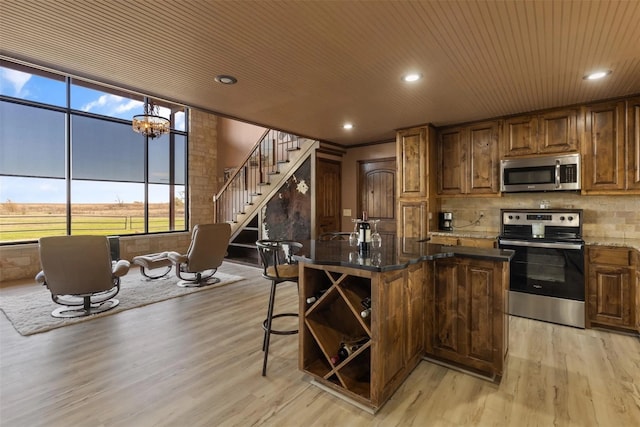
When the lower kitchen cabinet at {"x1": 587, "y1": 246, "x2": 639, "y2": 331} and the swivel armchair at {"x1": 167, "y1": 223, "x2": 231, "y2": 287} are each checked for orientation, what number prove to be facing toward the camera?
1

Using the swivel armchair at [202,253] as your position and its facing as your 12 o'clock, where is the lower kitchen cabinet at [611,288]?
The lower kitchen cabinet is roughly at 6 o'clock from the swivel armchair.

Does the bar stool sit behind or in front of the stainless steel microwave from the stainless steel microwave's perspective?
in front

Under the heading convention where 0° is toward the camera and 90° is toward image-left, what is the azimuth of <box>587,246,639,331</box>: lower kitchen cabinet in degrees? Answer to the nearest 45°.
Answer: approximately 0°

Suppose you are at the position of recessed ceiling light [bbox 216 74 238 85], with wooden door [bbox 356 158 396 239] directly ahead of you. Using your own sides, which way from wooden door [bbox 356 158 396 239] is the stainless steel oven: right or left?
right

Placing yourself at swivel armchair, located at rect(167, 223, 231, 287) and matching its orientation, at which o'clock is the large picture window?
The large picture window is roughly at 12 o'clock from the swivel armchair.

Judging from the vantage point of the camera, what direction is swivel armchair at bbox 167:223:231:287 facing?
facing away from the viewer and to the left of the viewer

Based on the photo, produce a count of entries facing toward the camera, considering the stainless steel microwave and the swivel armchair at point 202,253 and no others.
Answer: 1

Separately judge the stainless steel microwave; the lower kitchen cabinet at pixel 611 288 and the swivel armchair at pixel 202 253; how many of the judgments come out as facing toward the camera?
2

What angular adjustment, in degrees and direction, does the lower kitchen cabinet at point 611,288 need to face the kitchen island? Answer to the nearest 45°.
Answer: approximately 45° to its right

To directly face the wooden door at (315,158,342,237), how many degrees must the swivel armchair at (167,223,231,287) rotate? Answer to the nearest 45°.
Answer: approximately 135° to its right

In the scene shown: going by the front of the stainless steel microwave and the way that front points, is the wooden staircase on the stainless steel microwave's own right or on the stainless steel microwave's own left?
on the stainless steel microwave's own right

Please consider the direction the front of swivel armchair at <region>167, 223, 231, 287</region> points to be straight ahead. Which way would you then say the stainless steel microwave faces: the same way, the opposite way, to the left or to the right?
to the left

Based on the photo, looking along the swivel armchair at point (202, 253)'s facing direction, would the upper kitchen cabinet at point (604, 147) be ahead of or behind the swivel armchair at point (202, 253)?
behind
